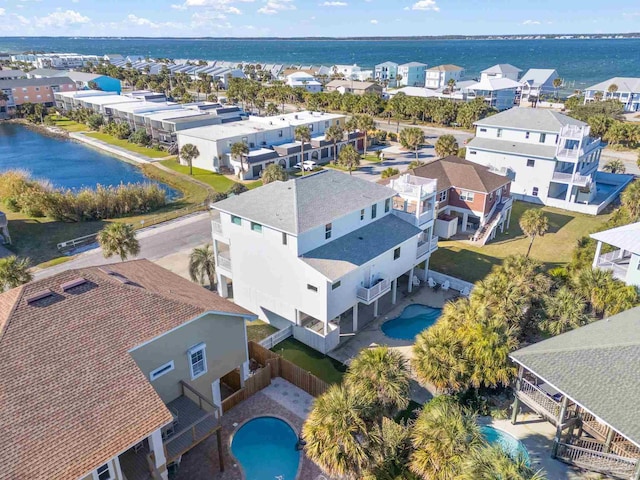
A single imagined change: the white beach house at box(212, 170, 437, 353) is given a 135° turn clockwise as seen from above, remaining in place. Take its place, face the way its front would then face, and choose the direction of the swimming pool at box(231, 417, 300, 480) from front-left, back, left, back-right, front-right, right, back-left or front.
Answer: right

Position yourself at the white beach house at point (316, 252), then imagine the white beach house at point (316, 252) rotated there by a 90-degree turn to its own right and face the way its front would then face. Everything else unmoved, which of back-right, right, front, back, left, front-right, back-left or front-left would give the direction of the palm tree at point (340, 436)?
back-right

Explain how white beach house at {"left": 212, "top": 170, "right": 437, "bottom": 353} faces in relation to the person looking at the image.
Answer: facing away from the viewer and to the left of the viewer

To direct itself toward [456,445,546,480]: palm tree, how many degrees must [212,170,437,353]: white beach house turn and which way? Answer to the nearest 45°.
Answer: approximately 135° to its left

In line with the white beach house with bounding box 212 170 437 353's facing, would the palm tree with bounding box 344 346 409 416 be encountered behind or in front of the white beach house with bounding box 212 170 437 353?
behind

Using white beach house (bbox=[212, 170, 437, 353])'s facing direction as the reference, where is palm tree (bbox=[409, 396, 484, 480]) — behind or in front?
behind

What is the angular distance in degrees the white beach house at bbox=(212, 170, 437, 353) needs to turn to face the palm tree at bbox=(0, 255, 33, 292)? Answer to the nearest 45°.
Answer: approximately 45° to its left

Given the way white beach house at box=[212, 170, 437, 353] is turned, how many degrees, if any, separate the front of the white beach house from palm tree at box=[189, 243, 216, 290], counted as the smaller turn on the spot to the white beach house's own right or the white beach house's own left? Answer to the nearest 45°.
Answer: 0° — it already faces it
